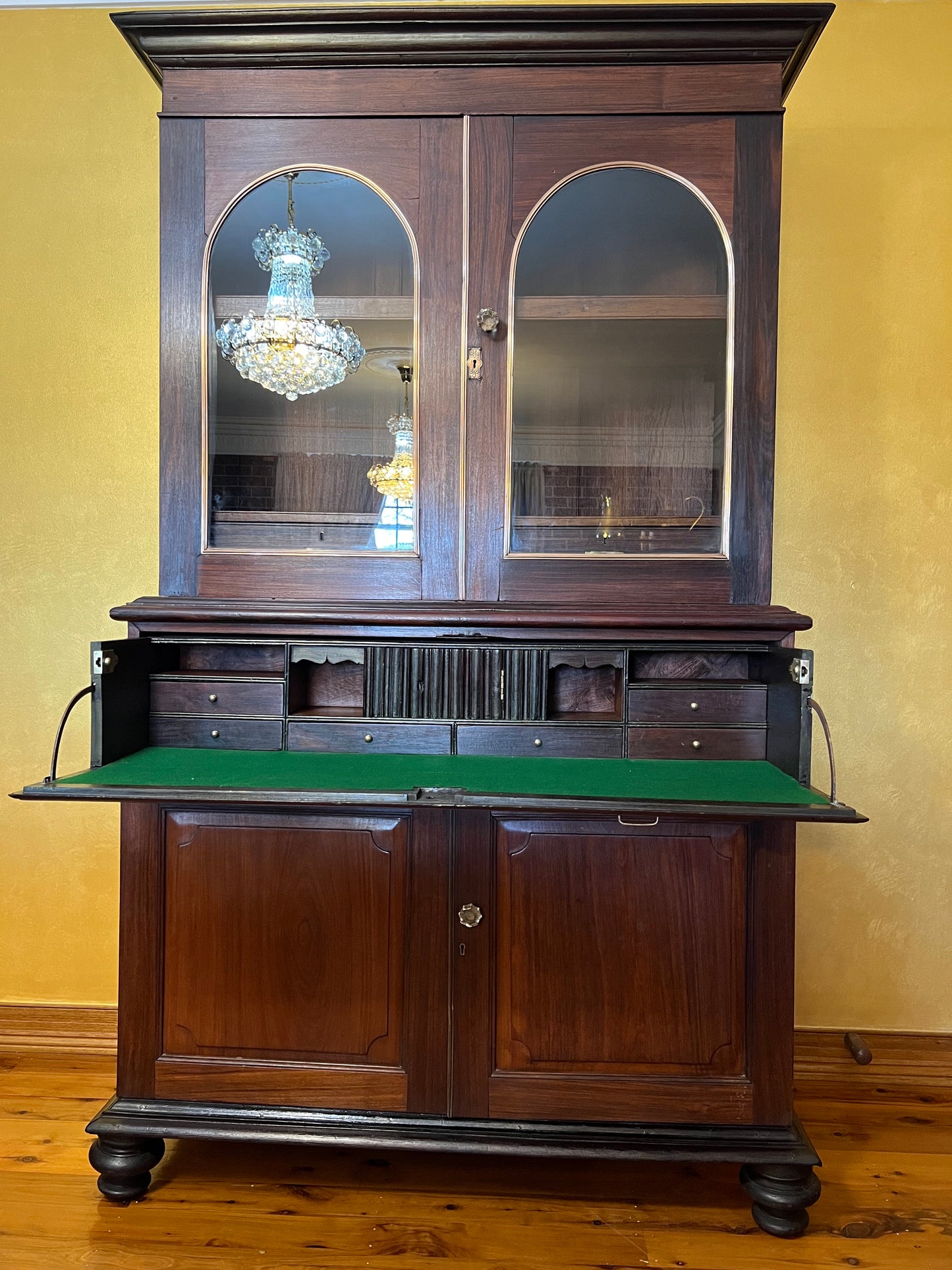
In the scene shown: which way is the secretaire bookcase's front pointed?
toward the camera
